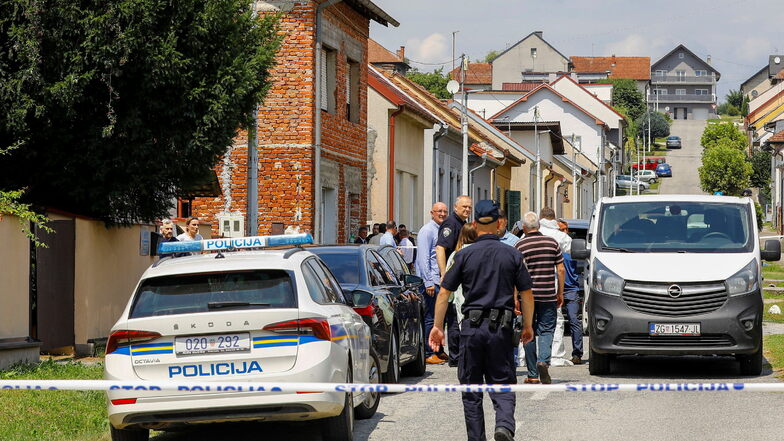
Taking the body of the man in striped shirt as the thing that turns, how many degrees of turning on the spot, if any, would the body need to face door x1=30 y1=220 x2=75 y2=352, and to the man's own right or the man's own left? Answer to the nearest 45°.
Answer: approximately 90° to the man's own left

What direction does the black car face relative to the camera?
away from the camera

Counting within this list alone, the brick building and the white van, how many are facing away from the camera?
0

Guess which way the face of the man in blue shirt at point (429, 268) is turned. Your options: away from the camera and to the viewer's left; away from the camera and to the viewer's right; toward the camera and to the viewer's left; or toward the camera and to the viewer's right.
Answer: toward the camera and to the viewer's right

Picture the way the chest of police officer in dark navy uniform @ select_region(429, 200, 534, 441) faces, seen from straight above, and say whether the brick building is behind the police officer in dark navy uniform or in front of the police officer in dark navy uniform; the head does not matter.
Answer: in front

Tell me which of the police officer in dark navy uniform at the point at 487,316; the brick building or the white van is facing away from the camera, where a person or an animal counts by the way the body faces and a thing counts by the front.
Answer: the police officer in dark navy uniform

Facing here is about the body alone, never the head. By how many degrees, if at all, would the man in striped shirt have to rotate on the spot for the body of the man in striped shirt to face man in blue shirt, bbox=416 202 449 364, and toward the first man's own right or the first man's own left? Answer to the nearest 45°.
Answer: approximately 45° to the first man's own left

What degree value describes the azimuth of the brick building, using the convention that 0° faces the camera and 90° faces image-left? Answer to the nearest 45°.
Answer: approximately 315°

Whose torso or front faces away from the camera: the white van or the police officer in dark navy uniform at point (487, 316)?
the police officer in dark navy uniform

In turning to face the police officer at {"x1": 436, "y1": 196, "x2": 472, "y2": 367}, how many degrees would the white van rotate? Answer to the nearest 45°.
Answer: approximately 90° to its right

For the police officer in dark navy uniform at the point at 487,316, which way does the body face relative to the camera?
away from the camera

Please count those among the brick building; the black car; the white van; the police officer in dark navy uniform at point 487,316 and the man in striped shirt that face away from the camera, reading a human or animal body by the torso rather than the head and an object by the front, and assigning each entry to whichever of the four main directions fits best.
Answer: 3

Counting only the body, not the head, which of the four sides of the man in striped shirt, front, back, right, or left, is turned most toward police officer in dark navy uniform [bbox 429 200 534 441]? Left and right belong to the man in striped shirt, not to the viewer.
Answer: back

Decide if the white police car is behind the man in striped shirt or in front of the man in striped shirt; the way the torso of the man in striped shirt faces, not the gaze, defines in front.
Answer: behind

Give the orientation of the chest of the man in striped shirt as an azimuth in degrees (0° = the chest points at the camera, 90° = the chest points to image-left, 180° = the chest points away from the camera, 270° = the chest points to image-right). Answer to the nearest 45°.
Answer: approximately 180°

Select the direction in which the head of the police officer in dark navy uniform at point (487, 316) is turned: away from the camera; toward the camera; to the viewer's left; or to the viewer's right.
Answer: away from the camera
